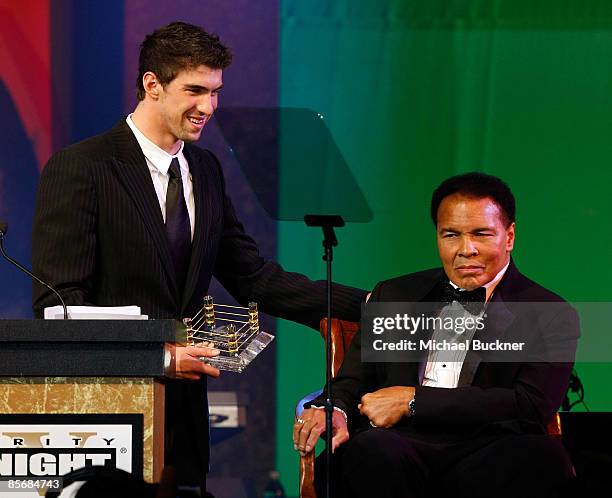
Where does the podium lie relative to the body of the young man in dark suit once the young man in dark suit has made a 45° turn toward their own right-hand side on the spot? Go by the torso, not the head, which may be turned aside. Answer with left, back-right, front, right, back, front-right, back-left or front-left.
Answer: front

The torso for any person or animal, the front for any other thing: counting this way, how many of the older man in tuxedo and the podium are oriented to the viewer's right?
0

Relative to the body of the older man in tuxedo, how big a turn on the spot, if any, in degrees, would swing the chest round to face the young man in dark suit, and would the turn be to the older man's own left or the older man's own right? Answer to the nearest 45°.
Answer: approximately 45° to the older man's own right

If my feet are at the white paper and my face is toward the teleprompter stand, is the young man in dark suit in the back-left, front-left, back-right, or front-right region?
front-left

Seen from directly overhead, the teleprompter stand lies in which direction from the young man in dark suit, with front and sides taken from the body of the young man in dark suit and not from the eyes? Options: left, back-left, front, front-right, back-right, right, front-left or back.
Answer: front

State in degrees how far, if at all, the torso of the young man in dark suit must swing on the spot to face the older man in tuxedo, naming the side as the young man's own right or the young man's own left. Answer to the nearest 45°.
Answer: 0° — they already face them

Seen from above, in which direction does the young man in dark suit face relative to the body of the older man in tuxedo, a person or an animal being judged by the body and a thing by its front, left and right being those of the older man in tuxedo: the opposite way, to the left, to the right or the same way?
to the left

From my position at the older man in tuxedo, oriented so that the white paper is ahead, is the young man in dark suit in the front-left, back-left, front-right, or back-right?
front-right

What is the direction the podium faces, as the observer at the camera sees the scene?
facing the viewer

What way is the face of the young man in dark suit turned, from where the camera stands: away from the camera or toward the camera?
toward the camera

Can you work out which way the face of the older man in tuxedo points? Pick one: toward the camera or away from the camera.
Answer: toward the camera
